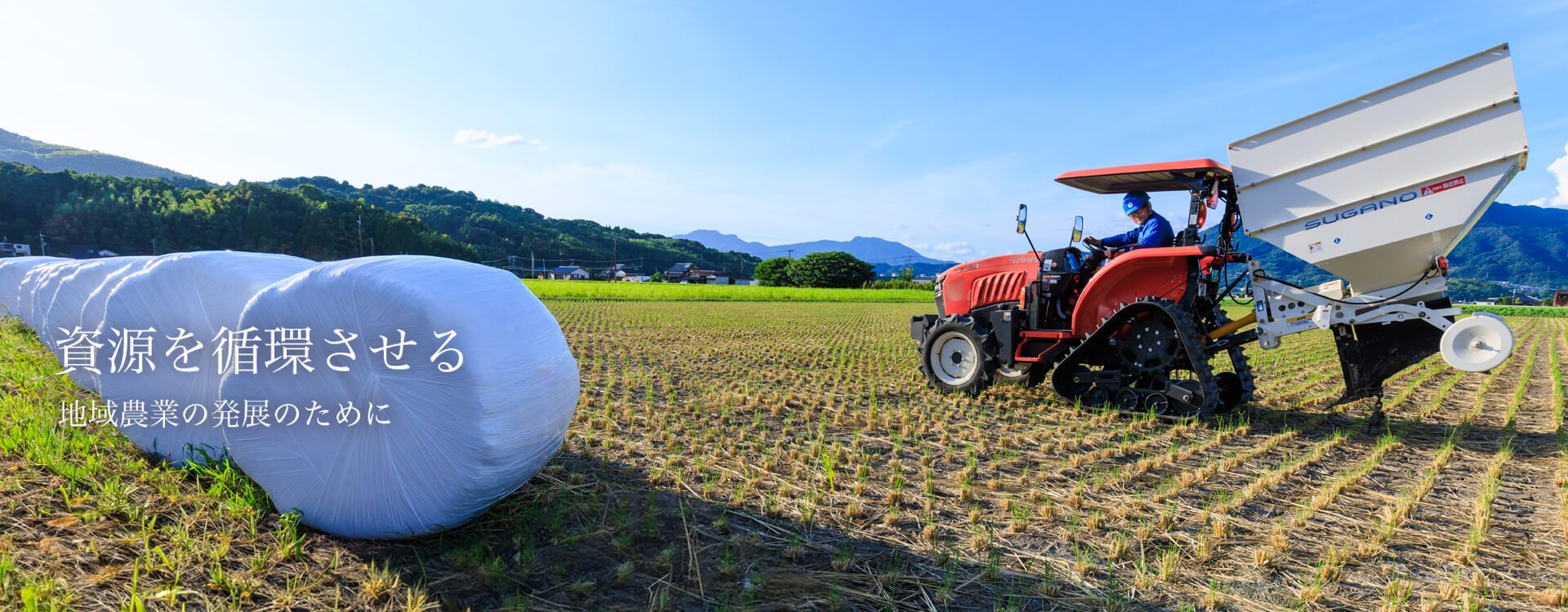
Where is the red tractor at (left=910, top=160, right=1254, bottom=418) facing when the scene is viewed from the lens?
facing away from the viewer and to the left of the viewer

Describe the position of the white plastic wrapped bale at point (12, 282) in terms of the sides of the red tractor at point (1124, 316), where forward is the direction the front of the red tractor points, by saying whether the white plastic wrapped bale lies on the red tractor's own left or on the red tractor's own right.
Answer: on the red tractor's own left

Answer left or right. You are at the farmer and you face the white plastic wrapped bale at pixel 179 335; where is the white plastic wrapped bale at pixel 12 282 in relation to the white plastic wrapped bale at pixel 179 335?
right

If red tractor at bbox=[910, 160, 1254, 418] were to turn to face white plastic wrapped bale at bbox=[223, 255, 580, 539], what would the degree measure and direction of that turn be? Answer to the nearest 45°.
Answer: approximately 90° to its left

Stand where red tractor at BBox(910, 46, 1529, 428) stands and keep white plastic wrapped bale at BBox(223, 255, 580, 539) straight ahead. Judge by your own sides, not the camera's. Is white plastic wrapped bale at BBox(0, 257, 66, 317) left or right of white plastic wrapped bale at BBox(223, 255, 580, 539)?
right

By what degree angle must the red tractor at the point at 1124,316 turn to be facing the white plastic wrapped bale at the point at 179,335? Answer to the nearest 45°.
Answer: approximately 90° to its left
